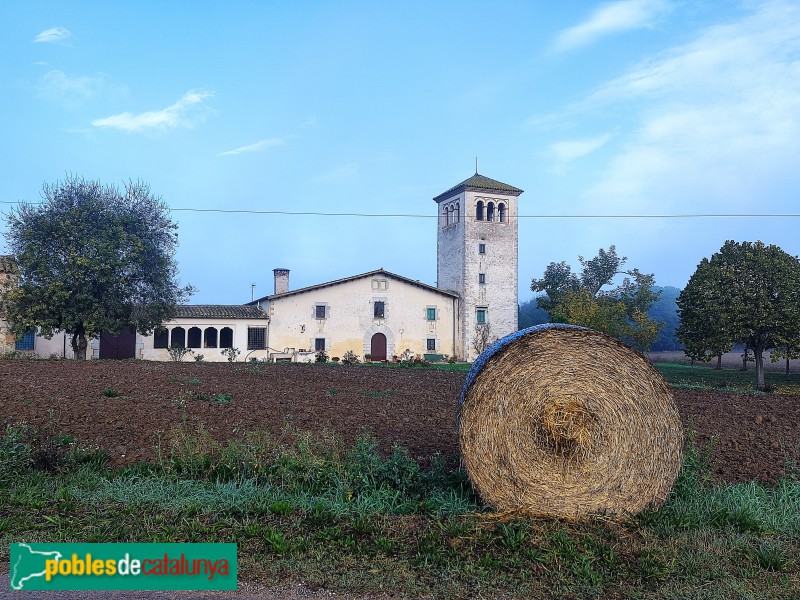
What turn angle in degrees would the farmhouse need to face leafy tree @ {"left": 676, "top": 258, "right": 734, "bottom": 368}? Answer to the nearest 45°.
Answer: approximately 45° to its left

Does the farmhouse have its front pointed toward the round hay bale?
yes

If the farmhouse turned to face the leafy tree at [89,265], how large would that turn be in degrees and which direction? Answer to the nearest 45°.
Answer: approximately 45° to its right

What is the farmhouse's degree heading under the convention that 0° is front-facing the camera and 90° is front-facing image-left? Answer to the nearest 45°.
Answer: approximately 0°

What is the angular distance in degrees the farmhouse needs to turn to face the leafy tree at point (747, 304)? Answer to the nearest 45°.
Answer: approximately 45° to its left
